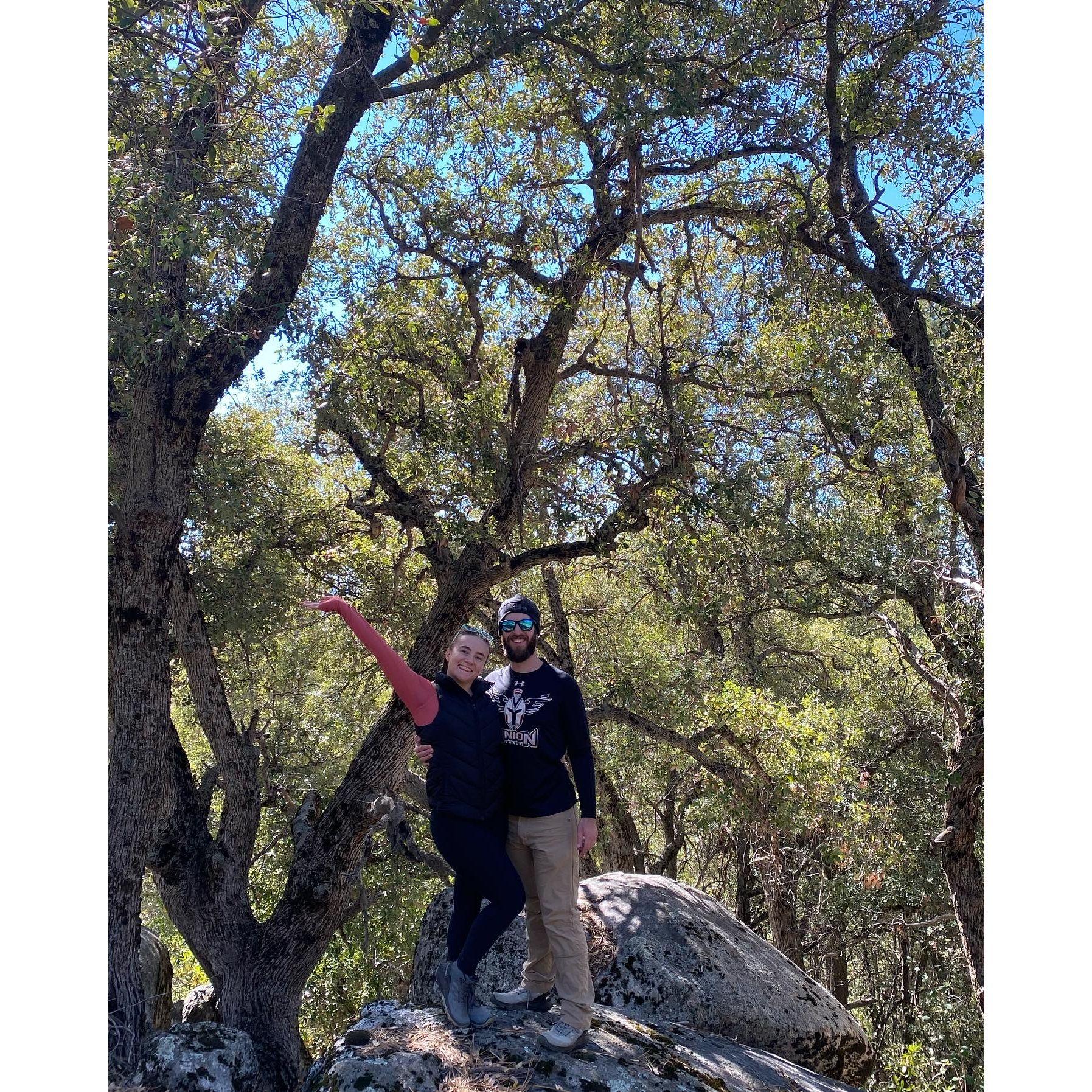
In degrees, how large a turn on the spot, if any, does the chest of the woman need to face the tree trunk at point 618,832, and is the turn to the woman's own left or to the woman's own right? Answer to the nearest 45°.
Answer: approximately 135° to the woman's own left

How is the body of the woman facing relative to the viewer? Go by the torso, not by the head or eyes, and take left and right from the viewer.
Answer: facing the viewer and to the right of the viewer

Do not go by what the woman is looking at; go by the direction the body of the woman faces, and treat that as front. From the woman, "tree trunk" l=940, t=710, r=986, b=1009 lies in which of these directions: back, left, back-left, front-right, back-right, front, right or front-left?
left

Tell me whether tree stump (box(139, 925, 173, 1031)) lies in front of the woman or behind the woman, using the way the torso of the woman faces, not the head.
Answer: behind

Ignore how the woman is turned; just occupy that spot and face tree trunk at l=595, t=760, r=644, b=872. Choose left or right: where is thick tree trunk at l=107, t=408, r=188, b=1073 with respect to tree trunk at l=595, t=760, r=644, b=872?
left
